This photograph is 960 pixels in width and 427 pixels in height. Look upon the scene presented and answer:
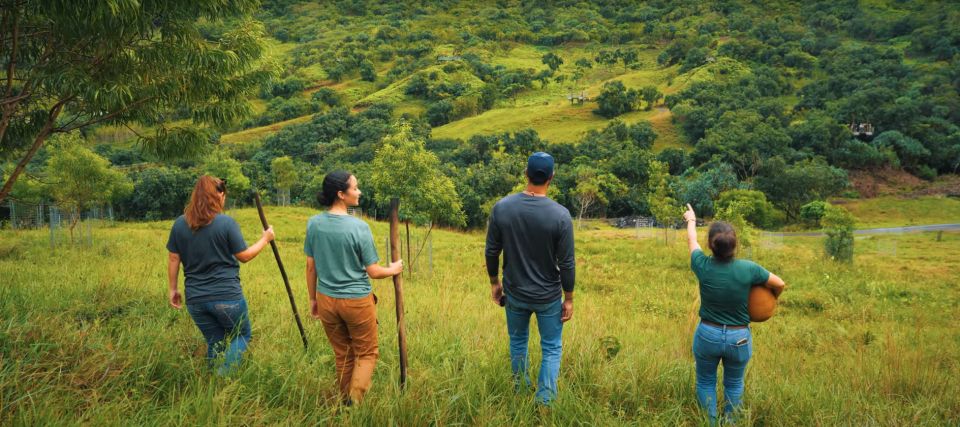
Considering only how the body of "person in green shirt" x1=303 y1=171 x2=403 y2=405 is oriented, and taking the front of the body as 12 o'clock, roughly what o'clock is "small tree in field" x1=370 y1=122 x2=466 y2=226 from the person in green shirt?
The small tree in field is roughly at 11 o'clock from the person in green shirt.

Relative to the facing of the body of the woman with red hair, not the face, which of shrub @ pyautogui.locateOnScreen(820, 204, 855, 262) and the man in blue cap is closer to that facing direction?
the shrub

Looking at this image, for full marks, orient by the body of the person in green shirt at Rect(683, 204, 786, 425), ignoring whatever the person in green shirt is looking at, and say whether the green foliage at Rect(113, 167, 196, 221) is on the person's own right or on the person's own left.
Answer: on the person's own left

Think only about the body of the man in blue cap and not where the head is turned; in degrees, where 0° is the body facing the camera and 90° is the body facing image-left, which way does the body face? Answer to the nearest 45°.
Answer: approximately 180°

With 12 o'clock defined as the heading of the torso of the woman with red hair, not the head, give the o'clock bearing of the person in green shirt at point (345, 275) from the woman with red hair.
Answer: The person in green shirt is roughly at 3 o'clock from the woman with red hair.

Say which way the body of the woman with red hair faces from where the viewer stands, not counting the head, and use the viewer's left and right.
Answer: facing away from the viewer and to the right of the viewer

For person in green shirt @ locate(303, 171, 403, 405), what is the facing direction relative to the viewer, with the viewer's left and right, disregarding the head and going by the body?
facing away from the viewer and to the right of the viewer

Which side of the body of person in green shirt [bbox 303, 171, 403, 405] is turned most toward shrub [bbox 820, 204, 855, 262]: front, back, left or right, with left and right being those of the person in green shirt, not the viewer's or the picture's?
front

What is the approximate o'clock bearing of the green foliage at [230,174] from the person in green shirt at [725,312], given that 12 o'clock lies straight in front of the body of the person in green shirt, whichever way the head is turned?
The green foliage is roughly at 10 o'clock from the person in green shirt.

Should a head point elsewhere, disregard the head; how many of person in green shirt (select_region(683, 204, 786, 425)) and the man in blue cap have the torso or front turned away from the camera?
2

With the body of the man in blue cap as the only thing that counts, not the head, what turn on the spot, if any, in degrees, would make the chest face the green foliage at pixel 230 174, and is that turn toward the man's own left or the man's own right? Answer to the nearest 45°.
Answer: approximately 45° to the man's own left

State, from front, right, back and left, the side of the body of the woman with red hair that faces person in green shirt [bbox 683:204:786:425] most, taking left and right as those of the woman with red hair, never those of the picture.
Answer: right

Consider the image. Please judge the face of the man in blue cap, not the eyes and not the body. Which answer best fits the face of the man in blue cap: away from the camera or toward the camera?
away from the camera

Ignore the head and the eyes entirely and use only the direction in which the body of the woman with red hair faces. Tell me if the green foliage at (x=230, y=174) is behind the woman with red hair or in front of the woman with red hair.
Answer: in front

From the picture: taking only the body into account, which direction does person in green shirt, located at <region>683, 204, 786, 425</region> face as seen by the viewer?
away from the camera
